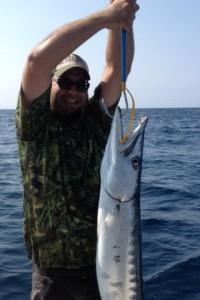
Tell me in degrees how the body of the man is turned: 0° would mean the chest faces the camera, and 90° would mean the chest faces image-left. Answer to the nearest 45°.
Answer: approximately 0°
